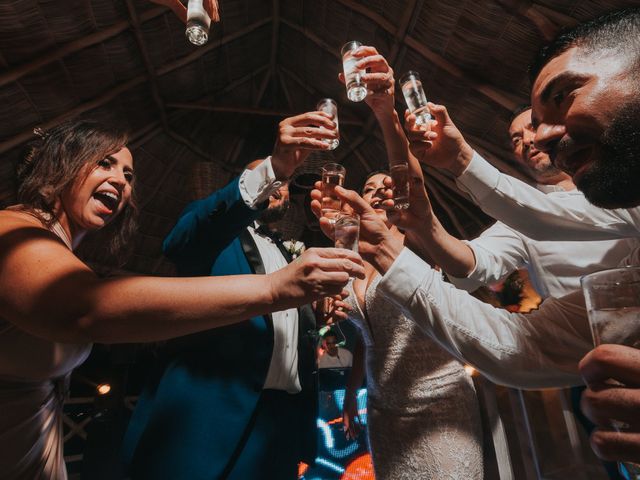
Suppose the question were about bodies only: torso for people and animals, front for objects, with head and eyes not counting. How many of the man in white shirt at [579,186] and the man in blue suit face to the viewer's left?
1

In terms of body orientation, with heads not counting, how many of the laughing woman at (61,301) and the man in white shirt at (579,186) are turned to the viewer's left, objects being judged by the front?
1

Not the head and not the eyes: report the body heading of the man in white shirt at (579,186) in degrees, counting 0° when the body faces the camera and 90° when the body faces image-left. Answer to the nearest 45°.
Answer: approximately 90°

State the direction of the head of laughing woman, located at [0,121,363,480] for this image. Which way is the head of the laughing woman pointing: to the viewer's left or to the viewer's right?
to the viewer's right

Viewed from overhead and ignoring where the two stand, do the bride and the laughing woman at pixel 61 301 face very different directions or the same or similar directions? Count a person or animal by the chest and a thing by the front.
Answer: very different directions

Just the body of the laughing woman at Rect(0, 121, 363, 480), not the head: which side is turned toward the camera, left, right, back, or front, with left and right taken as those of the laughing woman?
right

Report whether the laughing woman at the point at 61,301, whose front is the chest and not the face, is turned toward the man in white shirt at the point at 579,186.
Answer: yes

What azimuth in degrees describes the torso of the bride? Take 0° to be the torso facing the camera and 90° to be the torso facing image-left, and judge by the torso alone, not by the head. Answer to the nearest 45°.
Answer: approximately 45°
